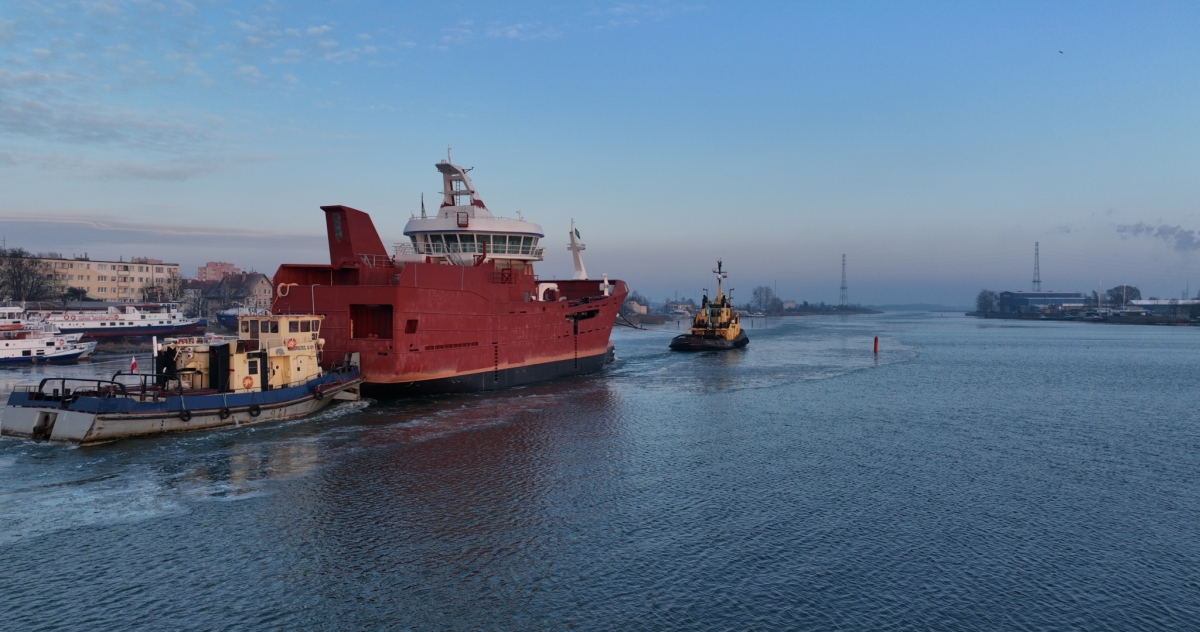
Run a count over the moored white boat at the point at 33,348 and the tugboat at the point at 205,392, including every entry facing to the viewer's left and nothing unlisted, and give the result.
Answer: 0

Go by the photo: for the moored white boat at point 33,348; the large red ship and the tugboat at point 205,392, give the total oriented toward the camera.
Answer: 0

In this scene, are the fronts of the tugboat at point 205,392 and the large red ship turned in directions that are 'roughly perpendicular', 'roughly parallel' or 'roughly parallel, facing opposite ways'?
roughly parallel

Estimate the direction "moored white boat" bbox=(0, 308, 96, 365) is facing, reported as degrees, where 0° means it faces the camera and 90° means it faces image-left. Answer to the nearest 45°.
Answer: approximately 270°

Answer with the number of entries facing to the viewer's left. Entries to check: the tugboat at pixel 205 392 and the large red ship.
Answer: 0

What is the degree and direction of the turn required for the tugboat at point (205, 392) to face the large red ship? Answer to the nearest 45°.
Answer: approximately 45° to its right

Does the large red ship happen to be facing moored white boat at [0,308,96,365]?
no

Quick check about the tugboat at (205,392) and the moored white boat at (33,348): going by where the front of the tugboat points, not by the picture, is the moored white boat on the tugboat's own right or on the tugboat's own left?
on the tugboat's own left

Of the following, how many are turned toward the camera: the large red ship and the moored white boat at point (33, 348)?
0

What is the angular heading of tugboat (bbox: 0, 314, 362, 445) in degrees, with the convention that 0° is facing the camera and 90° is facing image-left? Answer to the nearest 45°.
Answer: approximately 225°

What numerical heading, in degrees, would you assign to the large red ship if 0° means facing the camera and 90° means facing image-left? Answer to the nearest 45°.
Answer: approximately 225°

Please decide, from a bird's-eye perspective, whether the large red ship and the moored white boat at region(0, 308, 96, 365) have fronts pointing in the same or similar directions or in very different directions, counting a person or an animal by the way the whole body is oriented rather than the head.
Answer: same or similar directions

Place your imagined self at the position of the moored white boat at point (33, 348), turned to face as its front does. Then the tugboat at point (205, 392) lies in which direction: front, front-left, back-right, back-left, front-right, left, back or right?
right
